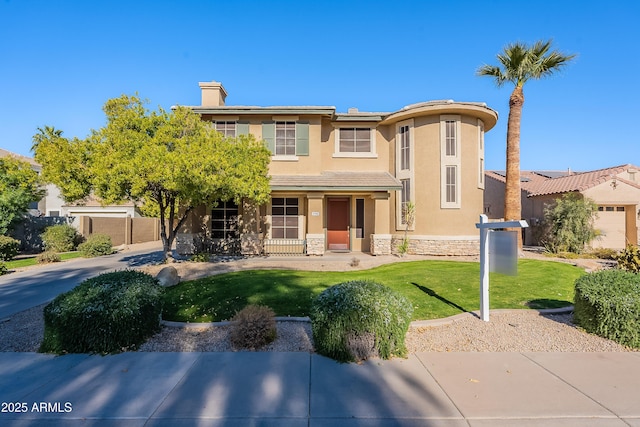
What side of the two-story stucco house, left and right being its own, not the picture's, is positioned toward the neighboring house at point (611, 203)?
left

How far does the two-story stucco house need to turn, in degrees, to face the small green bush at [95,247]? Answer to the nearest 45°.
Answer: approximately 90° to its right

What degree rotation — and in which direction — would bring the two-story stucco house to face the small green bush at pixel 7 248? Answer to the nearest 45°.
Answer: approximately 90° to its right

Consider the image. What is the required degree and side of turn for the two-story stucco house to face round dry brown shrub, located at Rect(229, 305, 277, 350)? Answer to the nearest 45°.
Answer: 0° — it already faces it

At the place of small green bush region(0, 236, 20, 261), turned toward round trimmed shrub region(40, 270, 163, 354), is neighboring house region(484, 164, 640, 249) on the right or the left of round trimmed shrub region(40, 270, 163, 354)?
left

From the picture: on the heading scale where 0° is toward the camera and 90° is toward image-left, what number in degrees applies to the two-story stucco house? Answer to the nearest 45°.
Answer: approximately 0°

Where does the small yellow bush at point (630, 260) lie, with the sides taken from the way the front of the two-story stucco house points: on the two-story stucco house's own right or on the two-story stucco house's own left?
on the two-story stucco house's own left

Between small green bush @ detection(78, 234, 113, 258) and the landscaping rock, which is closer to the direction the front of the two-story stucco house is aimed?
the landscaping rock

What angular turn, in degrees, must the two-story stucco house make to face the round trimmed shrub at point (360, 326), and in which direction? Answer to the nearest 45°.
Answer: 0° — it already faces it

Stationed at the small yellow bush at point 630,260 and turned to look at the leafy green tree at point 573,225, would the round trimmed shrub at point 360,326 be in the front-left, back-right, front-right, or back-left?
back-left

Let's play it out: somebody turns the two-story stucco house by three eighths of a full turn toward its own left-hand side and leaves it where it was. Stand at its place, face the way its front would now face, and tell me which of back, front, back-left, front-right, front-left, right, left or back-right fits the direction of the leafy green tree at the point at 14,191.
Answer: back-left

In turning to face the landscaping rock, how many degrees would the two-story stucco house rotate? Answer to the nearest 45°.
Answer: approximately 45° to its right

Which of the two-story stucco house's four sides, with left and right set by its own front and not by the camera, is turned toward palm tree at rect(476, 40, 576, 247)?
left
